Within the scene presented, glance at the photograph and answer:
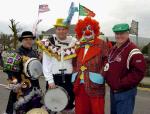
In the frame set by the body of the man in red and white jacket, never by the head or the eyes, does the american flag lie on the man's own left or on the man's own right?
on the man's own right

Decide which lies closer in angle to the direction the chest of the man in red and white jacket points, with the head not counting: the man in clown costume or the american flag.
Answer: the man in clown costume

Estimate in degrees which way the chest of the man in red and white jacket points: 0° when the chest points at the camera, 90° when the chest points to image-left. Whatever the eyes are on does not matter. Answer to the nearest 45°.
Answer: approximately 45°

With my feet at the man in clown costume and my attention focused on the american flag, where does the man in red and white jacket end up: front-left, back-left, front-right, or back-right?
back-right

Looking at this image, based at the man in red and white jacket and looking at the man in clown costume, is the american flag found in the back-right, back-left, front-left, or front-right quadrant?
front-right

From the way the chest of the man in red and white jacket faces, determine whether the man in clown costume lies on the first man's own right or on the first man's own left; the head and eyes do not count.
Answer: on the first man's own right
